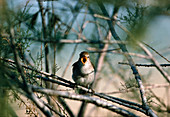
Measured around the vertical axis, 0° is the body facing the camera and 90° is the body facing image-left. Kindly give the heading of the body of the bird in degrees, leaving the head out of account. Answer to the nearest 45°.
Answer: approximately 0°
